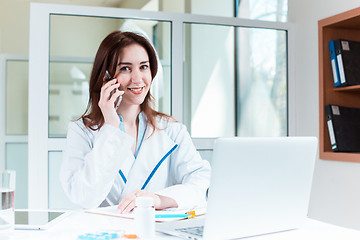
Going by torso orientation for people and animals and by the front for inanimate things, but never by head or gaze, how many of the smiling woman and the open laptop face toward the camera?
1

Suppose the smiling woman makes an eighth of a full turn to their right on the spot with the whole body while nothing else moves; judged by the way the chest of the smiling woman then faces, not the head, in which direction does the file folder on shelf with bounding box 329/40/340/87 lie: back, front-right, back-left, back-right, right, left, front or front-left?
back

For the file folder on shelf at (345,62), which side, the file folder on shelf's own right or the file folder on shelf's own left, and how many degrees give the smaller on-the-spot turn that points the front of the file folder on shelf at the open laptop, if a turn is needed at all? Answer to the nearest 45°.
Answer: approximately 45° to the file folder on shelf's own left

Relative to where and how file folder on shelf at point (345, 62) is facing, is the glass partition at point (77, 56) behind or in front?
in front

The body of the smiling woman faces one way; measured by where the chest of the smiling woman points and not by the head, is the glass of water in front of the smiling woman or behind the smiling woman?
in front

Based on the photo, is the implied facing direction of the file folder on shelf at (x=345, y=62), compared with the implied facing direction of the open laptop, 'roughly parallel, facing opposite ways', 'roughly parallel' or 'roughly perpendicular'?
roughly perpendicular

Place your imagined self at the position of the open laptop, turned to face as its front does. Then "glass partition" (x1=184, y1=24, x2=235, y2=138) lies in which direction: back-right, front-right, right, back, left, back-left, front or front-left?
front-right

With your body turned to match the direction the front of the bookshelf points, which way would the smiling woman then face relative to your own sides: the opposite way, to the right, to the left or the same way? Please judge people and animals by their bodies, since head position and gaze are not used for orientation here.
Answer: to the left

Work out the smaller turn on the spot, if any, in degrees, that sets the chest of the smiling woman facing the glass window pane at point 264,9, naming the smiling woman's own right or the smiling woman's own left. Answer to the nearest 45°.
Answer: approximately 135° to the smiling woman's own left

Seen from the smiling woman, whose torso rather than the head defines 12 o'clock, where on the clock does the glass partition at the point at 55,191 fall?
The glass partition is roughly at 5 o'clock from the smiling woman.

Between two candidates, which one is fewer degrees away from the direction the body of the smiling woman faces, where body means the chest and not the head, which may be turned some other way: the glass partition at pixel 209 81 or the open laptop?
the open laptop

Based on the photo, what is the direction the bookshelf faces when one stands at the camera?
facing the viewer and to the left of the viewer

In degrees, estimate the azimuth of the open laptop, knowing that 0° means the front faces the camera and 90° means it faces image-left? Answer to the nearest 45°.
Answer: approximately 135°

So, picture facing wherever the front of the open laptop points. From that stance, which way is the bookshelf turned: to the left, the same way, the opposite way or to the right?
to the left

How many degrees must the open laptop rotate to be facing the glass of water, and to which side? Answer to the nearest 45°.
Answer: approximately 45° to its left
